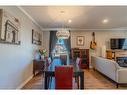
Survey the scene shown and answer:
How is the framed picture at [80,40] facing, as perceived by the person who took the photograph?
facing the viewer

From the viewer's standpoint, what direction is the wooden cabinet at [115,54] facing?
toward the camera

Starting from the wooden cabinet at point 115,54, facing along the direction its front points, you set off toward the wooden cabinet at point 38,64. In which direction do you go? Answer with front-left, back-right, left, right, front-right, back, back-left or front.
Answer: front-right

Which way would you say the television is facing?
toward the camera

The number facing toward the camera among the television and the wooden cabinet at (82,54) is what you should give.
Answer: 2

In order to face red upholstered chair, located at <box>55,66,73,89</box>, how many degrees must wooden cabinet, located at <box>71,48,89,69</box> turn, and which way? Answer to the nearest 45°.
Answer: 0° — it already faces it

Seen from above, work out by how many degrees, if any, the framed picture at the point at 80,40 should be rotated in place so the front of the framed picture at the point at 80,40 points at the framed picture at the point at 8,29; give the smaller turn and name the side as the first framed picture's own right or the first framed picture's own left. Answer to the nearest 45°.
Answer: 0° — it already faces it

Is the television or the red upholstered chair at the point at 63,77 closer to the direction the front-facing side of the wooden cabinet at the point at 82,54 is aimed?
the red upholstered chair

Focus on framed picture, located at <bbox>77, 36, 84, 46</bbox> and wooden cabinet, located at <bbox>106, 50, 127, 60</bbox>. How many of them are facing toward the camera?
2

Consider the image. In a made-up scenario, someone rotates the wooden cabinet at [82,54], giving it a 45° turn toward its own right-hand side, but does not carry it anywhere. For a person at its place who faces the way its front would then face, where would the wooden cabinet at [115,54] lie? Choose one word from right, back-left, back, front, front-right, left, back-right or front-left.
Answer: back-left
